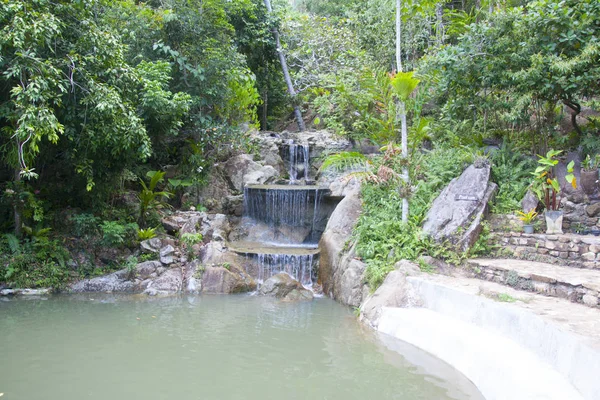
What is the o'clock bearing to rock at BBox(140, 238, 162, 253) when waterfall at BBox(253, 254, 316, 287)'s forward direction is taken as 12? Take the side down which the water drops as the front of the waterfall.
The rock is roughly at 3 o'clock from the waterfall.

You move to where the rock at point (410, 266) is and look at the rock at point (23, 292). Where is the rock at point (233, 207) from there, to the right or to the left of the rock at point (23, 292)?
right

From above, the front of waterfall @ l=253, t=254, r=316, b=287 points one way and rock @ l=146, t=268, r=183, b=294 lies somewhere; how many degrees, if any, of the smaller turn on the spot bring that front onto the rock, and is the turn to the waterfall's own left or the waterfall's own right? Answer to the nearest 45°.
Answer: approximately 90° to the waterfall's own right

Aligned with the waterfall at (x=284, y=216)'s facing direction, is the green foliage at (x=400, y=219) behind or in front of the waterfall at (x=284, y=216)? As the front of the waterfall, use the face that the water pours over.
in front

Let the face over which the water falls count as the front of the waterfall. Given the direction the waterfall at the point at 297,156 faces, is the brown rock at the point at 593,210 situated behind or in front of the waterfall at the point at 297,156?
in front

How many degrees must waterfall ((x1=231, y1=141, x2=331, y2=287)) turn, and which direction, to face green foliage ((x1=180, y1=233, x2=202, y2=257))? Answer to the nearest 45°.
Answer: approximately 45° to its right

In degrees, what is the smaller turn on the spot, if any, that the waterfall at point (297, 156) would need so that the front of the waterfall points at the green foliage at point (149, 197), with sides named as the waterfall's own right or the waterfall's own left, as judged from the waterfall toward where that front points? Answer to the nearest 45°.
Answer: approximately 45° to the waterfall's own right

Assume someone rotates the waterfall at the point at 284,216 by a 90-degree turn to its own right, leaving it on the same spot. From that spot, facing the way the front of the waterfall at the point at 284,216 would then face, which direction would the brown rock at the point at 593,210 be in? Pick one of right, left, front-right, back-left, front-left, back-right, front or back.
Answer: back-left

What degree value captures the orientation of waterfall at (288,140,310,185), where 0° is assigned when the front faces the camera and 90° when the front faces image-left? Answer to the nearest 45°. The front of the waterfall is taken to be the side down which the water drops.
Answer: approximately 0°
